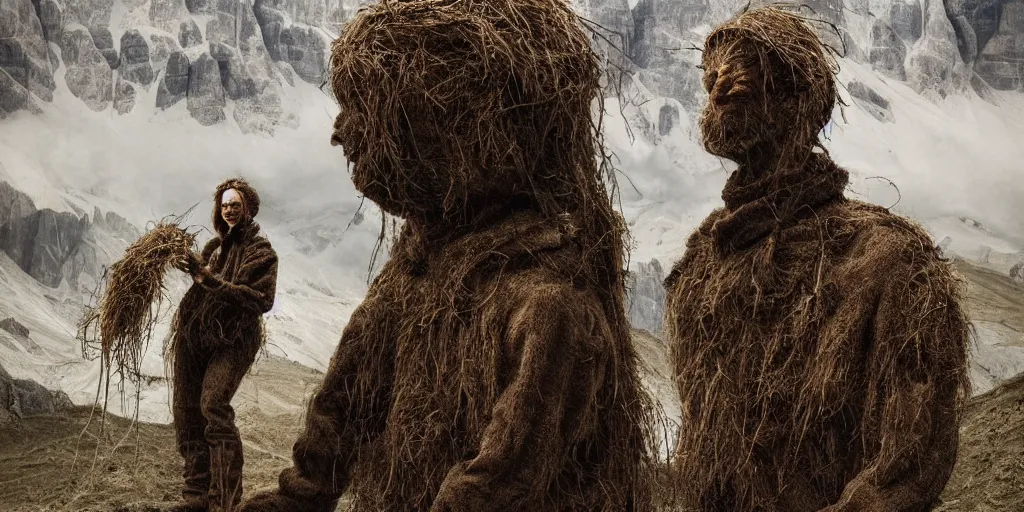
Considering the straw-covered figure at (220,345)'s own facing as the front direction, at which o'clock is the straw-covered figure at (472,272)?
the straw-covered figure at (472,272) is roughly at 10 o'clock from the straw-covered figure at (220,345).

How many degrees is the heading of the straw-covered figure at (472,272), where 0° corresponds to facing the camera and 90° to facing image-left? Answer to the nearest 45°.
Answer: approximately 45°

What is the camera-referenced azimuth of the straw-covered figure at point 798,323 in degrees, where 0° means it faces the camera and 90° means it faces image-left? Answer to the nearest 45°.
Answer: approximately 45°

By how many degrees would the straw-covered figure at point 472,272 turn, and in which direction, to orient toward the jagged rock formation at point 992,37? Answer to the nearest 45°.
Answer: approximately 180°

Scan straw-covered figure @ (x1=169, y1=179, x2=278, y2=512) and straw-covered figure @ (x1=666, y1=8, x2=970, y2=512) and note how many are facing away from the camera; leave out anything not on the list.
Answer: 0

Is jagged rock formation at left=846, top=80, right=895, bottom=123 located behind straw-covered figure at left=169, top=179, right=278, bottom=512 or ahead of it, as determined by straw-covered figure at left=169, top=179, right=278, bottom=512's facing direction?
behind

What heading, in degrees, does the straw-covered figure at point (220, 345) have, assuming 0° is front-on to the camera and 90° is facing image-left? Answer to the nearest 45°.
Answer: approximately 45°
